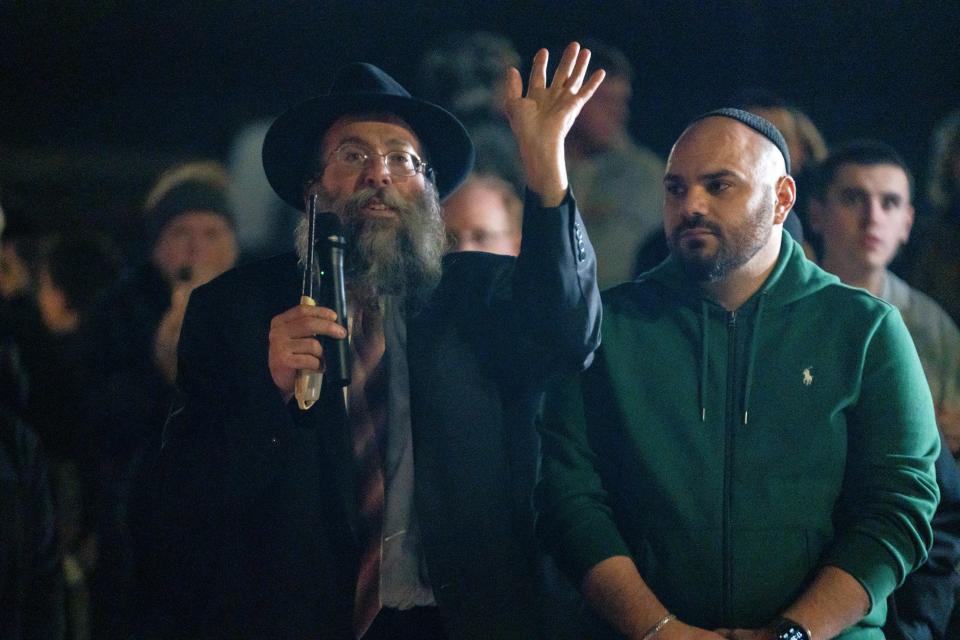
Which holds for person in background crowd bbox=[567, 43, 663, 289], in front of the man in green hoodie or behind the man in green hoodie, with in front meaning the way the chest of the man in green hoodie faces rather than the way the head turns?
behind

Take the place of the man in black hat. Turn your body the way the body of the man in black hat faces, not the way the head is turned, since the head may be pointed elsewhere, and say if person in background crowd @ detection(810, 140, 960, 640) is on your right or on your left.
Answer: on your left

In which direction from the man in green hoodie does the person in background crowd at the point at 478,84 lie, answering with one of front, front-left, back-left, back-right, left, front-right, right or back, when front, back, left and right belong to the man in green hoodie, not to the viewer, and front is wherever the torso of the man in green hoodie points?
back-right

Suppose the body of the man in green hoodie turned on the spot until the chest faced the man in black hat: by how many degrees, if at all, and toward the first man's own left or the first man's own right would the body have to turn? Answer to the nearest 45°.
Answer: approximately 90° to the first man's own right

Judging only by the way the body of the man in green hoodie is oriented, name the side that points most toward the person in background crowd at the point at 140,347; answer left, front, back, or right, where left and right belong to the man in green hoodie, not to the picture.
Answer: right

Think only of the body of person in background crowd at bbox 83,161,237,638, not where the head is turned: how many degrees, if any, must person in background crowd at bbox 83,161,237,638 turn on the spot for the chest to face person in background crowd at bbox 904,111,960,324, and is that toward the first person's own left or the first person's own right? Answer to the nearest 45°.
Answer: approximately 90° to the first person's own left

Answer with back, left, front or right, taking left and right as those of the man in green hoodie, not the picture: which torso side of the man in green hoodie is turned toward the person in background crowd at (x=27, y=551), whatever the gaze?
right

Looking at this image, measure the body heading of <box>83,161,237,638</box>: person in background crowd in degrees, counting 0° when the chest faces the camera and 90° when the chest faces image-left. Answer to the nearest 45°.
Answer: approximately 0°

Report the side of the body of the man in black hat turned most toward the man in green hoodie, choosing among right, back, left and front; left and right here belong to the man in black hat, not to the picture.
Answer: left
